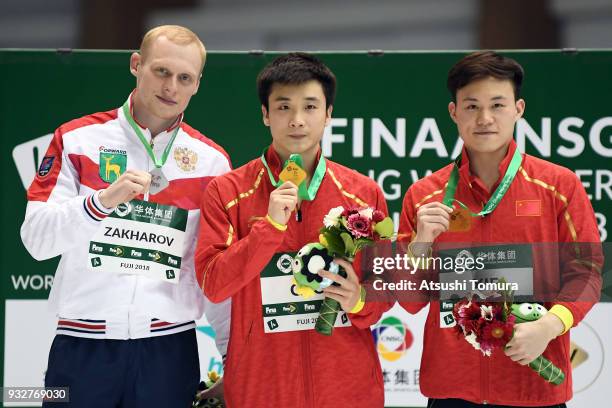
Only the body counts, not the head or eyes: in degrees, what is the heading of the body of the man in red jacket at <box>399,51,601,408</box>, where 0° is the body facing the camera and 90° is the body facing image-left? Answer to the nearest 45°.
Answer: approximately 0°

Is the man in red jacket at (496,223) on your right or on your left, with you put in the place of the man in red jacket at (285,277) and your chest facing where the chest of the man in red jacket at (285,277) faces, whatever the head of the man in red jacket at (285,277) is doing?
on your left

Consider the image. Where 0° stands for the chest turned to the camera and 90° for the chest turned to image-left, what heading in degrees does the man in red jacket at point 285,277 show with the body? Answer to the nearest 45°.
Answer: approximately 0°

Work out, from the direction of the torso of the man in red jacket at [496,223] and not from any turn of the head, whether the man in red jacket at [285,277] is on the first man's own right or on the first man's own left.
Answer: on the first man's own right

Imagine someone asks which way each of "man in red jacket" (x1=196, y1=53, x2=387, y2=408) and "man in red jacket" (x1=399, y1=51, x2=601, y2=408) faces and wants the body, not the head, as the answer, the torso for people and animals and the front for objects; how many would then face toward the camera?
2
